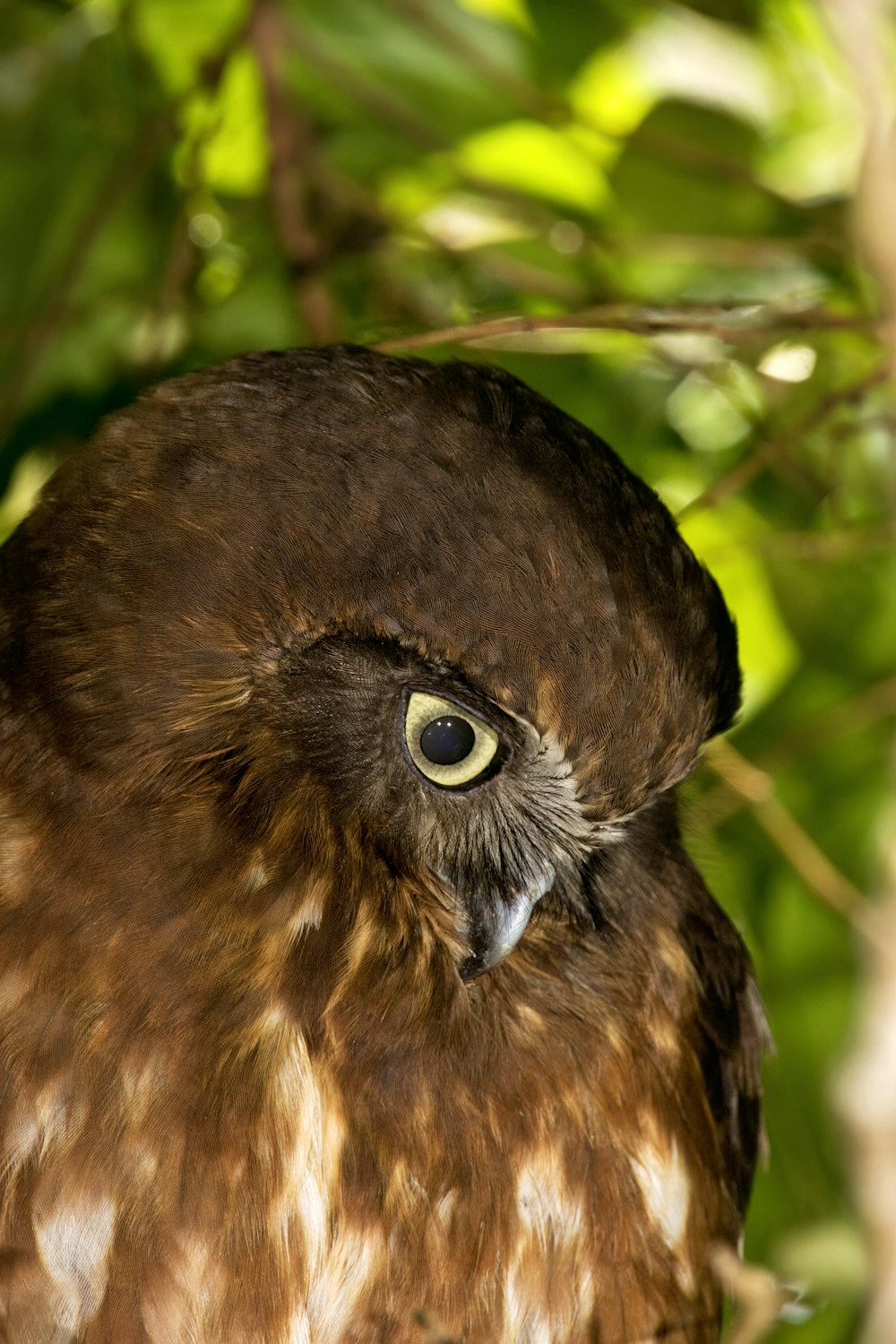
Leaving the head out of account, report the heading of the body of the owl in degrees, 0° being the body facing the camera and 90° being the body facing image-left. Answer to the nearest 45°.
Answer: approximately 315°

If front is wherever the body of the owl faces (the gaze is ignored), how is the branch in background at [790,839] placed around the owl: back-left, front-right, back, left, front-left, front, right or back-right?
left

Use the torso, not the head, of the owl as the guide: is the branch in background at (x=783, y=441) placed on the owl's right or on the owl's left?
on the owl's left

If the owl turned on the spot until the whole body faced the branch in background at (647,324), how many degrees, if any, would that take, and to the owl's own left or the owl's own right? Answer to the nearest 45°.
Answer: approximately 135° to the owl's own left

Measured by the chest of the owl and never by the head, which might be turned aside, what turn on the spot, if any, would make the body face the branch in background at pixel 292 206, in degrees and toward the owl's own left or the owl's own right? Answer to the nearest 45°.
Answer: approximately 180°

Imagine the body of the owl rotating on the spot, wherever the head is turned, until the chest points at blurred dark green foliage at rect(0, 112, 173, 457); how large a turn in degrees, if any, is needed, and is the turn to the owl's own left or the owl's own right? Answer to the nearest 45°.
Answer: approximately 180°
